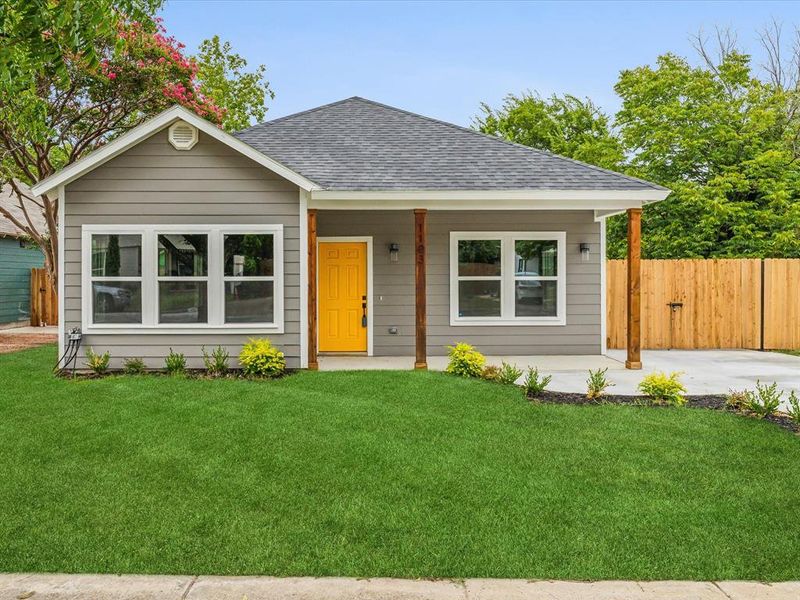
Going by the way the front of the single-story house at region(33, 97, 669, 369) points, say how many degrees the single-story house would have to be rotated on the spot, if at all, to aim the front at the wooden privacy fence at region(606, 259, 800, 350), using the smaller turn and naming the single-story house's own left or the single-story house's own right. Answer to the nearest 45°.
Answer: approximately 90° to the single-story house's own left

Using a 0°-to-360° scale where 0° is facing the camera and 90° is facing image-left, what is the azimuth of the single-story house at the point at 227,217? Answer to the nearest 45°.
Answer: approximately 0°

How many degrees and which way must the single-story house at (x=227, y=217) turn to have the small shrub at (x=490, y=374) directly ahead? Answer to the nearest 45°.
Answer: approximately 90° to its left

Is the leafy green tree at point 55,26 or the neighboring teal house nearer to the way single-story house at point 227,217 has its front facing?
the leafy green tree

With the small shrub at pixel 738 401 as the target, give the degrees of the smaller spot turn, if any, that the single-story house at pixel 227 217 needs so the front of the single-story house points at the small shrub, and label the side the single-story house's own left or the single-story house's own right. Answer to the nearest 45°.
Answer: approximately 45° to the single-story house's own left

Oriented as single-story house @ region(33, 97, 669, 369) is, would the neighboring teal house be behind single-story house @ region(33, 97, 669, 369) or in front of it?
behind

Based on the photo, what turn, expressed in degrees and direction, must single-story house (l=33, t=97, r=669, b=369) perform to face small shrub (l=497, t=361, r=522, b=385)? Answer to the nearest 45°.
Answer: approximately 90° to its left

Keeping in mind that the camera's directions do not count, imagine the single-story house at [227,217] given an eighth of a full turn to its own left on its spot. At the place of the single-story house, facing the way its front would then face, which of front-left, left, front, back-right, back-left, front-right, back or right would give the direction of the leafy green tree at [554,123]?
left
